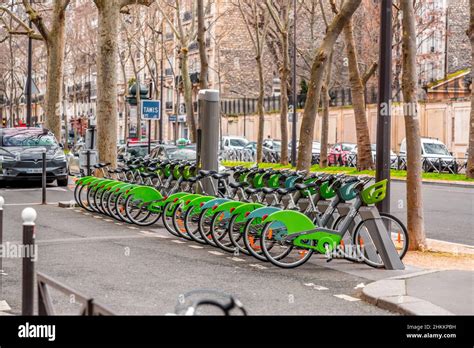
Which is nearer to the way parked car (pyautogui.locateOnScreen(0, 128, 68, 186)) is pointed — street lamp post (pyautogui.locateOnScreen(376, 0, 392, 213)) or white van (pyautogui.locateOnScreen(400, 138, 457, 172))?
the street lamp post

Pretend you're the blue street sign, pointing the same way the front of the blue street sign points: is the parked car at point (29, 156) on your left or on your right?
on your right

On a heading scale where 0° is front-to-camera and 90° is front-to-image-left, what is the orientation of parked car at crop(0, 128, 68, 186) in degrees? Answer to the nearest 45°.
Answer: approximately 0°

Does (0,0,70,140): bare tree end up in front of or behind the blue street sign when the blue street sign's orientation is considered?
behind

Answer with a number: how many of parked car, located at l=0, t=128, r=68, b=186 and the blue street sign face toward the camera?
2
